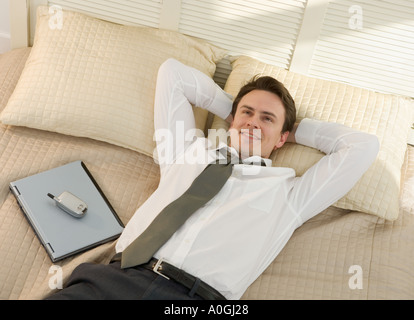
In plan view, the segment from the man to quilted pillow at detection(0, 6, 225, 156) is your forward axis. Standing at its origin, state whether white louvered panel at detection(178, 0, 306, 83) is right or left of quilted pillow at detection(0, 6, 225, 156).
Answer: right

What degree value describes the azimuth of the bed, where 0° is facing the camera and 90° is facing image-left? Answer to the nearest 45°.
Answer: approximately 0°
